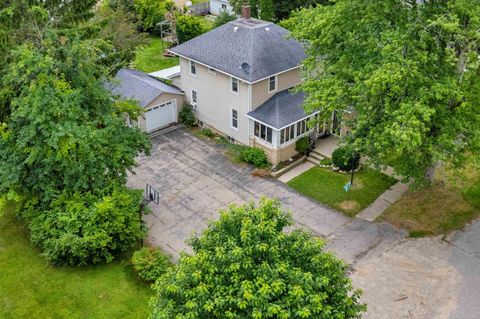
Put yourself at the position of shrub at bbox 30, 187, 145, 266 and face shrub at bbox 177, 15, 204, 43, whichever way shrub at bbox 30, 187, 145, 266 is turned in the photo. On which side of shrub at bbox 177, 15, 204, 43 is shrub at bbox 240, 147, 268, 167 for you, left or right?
right

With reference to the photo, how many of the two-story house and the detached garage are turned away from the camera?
0

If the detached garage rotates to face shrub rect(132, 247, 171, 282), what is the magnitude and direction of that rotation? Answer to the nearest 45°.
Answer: approximately 45° to its right

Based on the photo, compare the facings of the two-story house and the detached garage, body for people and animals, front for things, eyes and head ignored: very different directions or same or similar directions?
same or similar directions

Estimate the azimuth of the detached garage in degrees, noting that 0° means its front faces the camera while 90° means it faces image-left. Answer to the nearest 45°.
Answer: approximately 315°

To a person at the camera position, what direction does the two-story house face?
facing the viewer and to the right of the viewer

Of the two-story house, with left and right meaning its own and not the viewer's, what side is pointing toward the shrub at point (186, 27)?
back

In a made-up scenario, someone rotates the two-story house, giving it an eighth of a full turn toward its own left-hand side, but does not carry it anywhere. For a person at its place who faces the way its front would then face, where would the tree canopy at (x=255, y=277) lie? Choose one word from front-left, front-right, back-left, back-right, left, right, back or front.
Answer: right

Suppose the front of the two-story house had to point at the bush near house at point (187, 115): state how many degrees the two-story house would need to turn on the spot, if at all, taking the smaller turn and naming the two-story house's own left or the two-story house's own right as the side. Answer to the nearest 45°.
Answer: approximately 180°

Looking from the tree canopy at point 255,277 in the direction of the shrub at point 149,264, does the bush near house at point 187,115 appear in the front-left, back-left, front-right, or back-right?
front-right

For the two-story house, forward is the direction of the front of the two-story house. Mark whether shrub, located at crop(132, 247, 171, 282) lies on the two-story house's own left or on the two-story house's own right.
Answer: on the two-story house's own right

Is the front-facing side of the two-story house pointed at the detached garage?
no

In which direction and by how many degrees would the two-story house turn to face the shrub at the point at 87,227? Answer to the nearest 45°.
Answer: approximately 90° to its right
